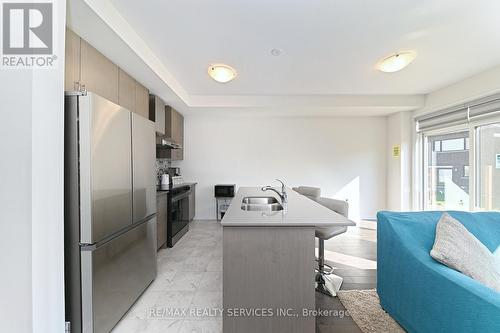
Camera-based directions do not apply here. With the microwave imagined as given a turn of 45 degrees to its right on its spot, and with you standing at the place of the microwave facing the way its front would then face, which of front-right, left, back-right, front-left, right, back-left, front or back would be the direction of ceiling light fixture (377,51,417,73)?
left

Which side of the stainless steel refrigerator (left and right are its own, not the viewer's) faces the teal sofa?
front

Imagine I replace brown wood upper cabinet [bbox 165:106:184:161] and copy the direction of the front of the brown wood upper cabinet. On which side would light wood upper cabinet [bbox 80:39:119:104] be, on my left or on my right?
on my right

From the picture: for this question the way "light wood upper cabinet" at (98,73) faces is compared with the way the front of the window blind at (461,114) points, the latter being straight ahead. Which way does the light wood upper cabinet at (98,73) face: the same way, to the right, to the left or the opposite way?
the opposite way

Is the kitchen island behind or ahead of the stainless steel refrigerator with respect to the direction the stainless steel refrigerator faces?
ahead

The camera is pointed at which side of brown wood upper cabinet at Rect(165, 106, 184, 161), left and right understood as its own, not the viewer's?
right

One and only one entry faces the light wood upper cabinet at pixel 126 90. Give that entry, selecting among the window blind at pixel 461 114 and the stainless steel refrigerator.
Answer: the window blind

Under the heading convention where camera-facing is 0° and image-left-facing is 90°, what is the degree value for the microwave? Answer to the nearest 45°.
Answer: approximately 0°

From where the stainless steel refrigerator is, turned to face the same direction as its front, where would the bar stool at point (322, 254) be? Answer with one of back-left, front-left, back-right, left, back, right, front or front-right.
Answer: front-left

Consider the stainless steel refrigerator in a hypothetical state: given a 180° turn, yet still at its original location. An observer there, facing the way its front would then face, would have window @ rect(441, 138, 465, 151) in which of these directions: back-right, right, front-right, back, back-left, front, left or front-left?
back-right

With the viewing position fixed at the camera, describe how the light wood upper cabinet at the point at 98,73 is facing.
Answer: facing the viewer and to the right of the viewer

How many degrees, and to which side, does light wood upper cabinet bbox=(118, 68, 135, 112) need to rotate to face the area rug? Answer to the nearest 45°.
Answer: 0° — it already faces it

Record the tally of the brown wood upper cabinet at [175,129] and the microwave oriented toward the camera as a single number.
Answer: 1
